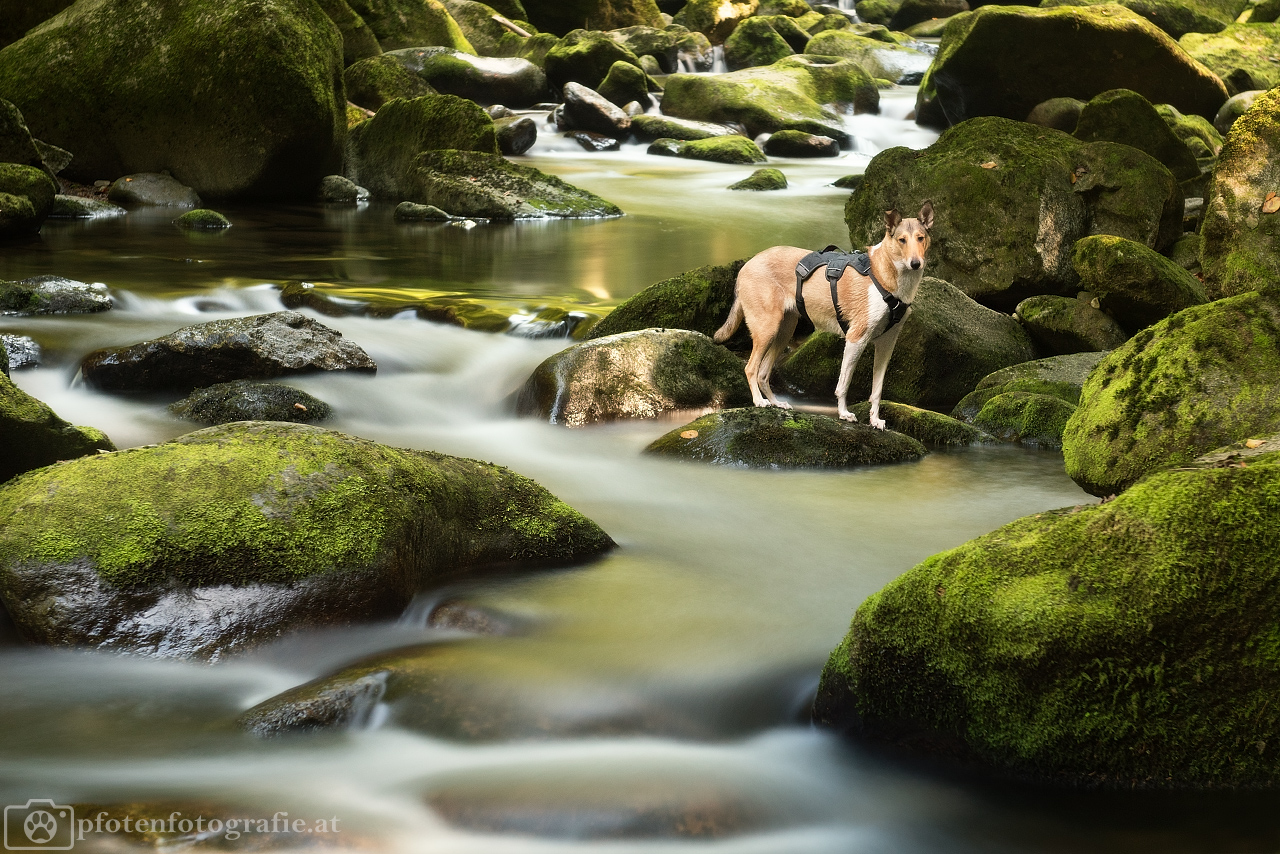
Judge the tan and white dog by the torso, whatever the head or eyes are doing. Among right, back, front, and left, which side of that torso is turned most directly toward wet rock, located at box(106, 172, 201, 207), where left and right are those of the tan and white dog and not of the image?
back

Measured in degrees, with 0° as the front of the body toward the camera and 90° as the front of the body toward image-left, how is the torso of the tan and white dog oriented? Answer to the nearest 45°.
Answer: approximately 315°

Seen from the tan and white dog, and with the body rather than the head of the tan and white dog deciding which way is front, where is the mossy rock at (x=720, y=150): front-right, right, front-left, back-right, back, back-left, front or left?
back-left

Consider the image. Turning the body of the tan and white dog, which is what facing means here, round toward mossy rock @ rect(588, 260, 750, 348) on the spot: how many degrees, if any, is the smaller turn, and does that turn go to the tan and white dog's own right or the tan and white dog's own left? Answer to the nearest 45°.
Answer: approximately 180°

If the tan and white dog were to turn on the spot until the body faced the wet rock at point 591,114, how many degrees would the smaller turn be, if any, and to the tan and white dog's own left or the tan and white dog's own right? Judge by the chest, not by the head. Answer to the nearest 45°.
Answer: approximately 135° to the tan and white dog's own left

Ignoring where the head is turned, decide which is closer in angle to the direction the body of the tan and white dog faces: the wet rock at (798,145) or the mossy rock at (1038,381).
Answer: the mossy rock

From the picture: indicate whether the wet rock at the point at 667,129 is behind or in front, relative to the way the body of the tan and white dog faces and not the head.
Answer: behind

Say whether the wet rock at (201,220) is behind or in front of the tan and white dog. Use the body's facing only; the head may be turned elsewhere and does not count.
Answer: behind

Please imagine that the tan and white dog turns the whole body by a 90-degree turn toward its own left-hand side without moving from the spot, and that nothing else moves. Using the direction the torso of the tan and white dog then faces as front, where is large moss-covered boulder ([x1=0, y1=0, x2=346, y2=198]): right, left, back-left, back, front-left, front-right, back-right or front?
left
